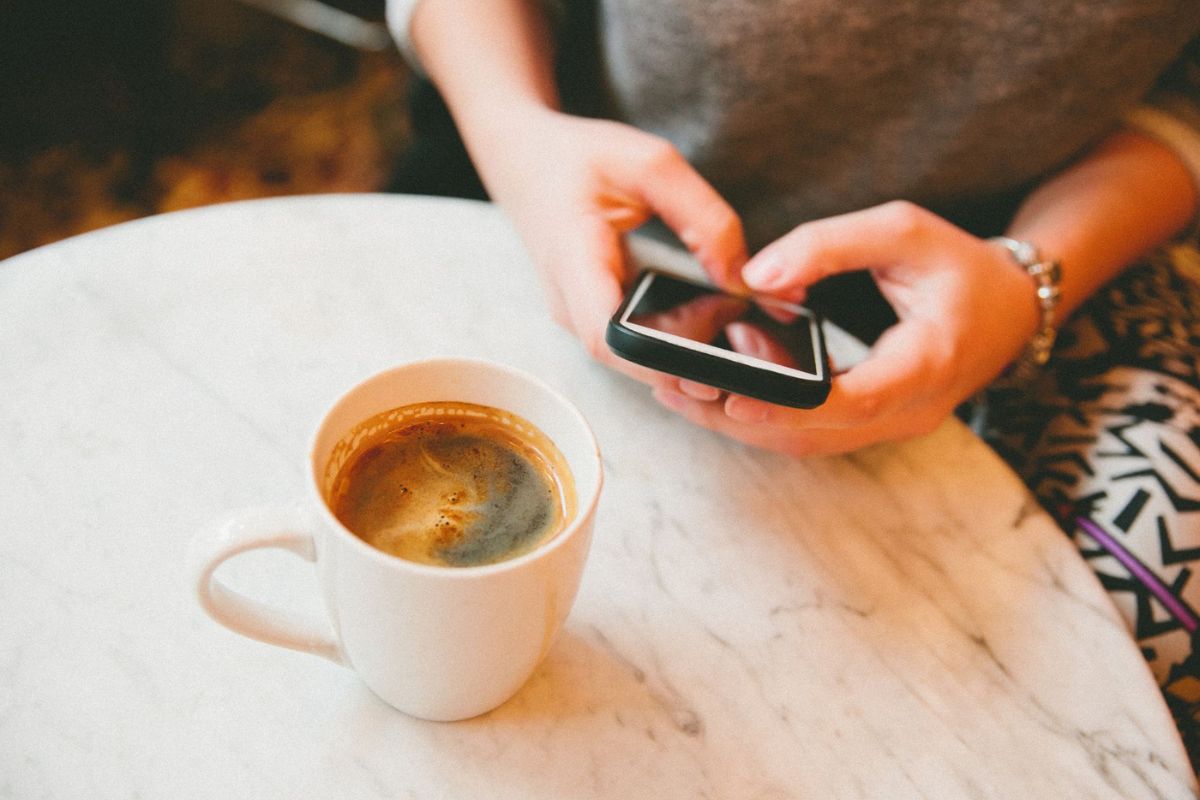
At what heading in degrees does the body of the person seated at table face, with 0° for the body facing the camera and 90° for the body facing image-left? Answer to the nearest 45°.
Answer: approximately 45°
